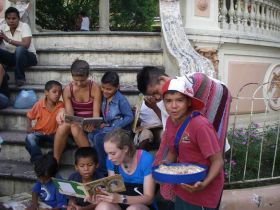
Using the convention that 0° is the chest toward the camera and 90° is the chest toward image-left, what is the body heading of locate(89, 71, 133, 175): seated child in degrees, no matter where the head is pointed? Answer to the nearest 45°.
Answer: approximately 45°

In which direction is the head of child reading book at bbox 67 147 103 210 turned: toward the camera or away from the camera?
toward the camera

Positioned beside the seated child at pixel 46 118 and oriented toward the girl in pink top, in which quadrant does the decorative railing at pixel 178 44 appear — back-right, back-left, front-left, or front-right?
front-left

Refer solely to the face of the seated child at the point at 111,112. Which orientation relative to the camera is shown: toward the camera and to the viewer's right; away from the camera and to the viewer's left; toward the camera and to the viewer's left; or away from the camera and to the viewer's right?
toward the camera and to the viewer's left

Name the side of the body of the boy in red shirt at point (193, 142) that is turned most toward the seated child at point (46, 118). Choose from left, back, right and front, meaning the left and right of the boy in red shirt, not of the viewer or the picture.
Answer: right

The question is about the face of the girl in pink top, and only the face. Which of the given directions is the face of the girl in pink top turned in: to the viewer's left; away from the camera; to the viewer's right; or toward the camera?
toward the camera

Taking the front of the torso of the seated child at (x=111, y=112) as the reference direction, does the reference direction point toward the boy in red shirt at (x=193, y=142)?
no

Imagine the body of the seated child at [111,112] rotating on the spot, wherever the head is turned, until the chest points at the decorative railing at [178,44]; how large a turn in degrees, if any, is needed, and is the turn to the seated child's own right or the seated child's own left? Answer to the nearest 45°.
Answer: approximately 180°

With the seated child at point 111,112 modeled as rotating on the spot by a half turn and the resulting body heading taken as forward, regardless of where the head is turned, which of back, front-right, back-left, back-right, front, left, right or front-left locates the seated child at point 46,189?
back

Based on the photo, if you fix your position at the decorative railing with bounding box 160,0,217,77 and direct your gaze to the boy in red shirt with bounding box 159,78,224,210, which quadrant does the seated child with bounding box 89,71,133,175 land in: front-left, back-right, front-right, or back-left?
front-right

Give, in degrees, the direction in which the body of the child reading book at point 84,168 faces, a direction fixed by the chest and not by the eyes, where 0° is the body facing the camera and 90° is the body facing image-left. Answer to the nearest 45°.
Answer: approximately 0°

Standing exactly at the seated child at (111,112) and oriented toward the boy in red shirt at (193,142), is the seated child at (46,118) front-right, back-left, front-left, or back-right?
back-right

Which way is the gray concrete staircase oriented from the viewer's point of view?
toward the camera

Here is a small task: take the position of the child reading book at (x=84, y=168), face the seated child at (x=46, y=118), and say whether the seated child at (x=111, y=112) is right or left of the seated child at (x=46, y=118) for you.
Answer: right

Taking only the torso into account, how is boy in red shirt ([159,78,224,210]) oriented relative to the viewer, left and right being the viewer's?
facing the viewer and to the left of the viewer

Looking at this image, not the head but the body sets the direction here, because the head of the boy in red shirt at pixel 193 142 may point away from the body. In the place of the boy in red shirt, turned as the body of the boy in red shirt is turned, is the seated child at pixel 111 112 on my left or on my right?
on my right

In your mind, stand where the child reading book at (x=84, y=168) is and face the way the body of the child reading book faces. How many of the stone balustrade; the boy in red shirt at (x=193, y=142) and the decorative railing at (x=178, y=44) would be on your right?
0

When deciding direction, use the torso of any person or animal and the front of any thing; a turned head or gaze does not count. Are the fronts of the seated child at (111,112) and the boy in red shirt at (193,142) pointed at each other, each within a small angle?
no

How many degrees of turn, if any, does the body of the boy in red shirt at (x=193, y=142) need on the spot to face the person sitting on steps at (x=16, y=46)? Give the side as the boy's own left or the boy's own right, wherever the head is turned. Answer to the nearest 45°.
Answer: approximately 90° to the boy's own right

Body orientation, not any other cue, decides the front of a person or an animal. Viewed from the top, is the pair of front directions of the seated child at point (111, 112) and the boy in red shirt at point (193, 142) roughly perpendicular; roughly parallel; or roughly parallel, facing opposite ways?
roughly parallel
